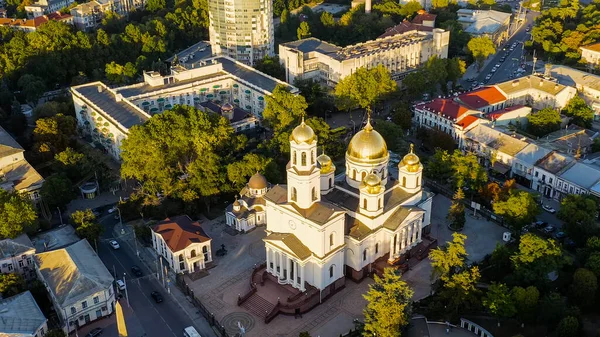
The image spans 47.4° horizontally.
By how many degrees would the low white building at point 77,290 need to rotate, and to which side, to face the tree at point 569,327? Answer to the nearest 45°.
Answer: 0° — it already faces it

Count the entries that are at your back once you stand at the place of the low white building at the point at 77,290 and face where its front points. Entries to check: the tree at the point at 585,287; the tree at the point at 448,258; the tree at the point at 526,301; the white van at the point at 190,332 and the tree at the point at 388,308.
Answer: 0

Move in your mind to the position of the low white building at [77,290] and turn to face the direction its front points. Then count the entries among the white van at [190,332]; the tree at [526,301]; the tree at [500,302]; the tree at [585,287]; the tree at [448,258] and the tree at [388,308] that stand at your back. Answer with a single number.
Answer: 0

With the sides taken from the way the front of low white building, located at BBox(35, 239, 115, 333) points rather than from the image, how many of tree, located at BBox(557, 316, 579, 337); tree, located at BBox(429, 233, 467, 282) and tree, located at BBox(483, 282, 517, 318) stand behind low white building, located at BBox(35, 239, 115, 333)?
0

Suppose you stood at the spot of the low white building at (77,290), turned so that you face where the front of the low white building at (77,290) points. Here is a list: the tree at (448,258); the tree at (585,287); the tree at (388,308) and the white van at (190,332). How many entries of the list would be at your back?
0

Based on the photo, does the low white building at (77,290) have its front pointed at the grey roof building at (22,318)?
no

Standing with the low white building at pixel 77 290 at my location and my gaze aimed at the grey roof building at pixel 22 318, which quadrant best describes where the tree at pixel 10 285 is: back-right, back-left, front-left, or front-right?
front-right

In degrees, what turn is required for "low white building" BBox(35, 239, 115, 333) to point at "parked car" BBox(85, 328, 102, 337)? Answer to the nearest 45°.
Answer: approximately 45° to its right

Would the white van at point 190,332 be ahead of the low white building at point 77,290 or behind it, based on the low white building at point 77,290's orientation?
ahead

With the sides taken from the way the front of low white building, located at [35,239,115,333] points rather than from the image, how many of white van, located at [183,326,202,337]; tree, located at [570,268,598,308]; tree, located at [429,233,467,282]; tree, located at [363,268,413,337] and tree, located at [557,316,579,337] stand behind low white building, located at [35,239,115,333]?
0

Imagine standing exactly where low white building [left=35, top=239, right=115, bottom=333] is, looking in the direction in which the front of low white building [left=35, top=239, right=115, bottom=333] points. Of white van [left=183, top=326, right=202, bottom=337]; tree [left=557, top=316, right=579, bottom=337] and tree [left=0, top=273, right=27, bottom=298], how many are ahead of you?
2

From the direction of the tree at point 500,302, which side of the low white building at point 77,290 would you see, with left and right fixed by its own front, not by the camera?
front

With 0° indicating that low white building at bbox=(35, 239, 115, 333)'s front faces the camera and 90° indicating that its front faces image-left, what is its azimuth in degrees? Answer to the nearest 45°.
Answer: approximately 315°

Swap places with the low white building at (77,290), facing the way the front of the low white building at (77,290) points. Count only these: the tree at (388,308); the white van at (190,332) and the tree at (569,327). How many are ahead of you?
3

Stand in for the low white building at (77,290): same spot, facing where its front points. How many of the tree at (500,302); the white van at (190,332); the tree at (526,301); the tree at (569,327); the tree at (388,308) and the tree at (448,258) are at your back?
0

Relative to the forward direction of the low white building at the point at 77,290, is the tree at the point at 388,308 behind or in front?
in front

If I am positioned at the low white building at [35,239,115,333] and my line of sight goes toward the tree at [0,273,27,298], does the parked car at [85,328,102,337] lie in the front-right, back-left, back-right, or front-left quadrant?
back-left
